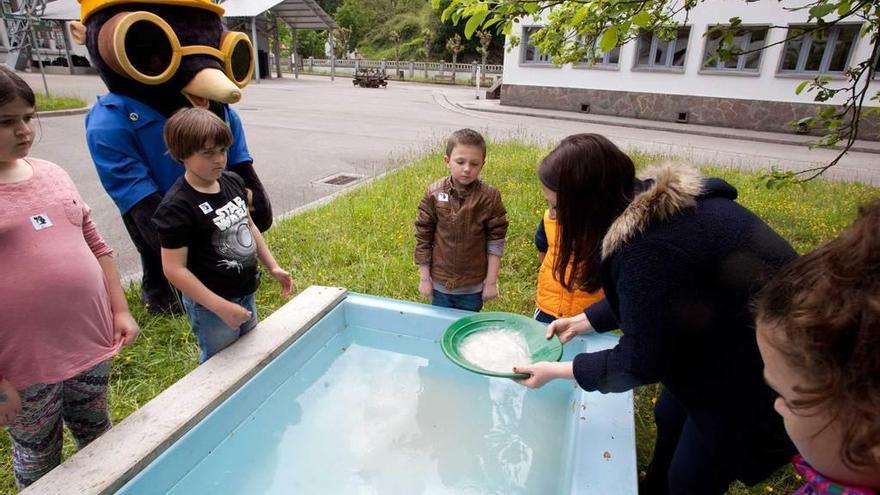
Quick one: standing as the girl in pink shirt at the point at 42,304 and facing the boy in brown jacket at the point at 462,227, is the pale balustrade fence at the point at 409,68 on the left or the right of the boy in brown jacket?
left

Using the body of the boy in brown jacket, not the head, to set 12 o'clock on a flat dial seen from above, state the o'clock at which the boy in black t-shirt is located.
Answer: The boy in black t-shirt is roughly at 2 o'clock from the boy in brown jacket.

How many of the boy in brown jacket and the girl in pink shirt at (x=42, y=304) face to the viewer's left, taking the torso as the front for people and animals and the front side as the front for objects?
0

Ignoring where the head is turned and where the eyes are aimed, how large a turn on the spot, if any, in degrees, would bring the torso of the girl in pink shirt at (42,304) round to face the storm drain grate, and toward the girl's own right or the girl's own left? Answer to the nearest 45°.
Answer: approximately 90° to the girl's own left

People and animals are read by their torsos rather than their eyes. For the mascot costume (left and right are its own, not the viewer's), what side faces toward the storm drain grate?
left

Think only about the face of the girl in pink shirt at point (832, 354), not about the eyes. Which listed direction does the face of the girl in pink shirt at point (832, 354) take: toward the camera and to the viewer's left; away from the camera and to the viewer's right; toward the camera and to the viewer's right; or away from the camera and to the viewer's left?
away from the camera and to the viewer's left

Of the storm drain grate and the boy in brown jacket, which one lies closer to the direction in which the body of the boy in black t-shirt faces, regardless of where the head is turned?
the boy in brown jacket

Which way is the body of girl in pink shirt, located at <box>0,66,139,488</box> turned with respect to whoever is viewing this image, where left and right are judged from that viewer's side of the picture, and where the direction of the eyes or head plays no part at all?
facing the viewer and to the right of the viewer

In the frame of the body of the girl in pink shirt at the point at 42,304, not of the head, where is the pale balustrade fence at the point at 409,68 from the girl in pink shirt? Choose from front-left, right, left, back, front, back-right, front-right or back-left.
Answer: left

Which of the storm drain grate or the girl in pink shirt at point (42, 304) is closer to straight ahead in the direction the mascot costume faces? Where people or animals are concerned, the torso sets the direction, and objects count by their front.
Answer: the girl in pink shirt

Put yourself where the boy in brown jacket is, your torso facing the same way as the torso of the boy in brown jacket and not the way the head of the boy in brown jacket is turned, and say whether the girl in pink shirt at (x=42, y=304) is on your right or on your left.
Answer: on your right
